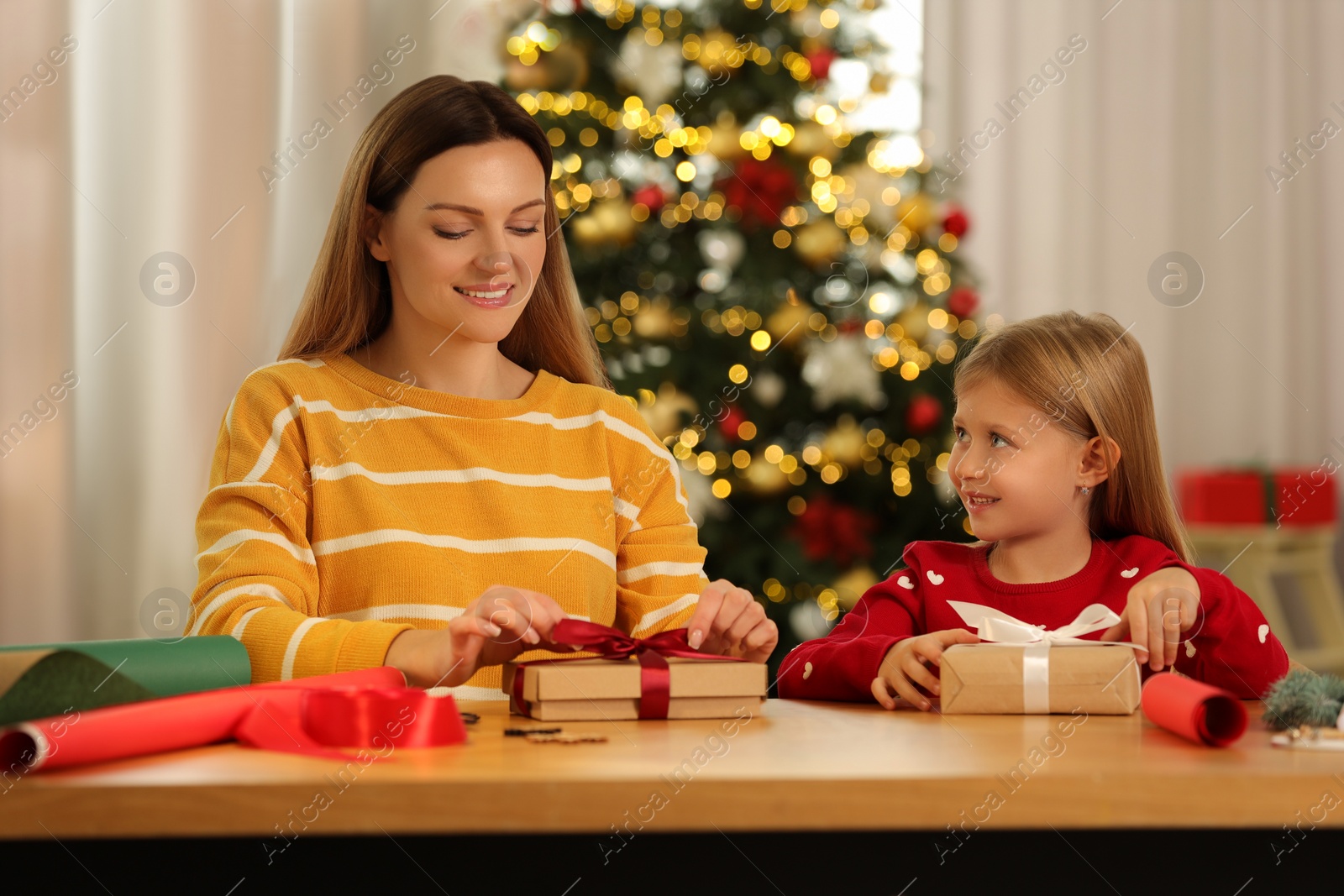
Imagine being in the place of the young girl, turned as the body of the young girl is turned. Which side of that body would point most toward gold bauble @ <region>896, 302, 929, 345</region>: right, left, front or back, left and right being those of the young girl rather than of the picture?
back

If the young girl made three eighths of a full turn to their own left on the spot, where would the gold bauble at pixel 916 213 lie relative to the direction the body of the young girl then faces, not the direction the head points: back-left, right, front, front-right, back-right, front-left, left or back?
front-left

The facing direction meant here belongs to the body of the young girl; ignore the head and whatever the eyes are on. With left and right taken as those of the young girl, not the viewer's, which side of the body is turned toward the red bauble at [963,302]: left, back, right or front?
back

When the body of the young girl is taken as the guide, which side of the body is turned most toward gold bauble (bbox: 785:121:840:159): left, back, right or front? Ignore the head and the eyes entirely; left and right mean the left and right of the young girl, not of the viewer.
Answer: back

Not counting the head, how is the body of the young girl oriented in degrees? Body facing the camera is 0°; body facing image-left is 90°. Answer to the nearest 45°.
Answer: approximately 0°

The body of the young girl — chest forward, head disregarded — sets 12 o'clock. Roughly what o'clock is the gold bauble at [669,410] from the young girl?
The gold bauble is roughly at 5 o'clock from the young girl.

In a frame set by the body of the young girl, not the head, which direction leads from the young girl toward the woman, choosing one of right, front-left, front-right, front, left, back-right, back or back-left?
right

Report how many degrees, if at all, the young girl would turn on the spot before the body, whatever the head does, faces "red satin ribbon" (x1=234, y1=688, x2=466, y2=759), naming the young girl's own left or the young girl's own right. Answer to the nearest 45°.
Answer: approximately 45° to the young girl's own right

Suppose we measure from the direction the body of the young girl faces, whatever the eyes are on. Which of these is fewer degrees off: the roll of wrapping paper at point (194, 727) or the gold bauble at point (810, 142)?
the roll of wrapping paper

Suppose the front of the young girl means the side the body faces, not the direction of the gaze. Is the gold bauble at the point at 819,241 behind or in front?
behind

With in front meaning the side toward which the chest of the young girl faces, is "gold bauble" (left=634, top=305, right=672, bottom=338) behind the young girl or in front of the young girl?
behind
